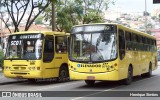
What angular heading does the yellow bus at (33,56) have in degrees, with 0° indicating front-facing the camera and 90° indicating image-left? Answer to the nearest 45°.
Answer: approximately 45°

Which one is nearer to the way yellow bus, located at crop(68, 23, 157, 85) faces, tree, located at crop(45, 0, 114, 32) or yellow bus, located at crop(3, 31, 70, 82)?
the yellow bus

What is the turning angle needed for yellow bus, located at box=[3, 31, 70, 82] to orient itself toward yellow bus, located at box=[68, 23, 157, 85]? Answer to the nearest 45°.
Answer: approximately 90° to its left

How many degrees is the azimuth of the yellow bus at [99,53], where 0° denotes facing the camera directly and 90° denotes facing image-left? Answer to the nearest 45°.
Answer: approximately 45°

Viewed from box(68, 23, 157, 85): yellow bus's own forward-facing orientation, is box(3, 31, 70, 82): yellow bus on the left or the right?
on its right

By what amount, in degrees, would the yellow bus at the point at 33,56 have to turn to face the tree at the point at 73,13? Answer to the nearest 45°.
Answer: approximately 135° to its right

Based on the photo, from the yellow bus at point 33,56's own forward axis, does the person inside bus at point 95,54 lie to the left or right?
on its left

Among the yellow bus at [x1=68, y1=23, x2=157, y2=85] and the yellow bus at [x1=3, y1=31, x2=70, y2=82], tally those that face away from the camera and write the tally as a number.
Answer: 0

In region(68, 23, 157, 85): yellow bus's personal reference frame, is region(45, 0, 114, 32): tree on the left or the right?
on its right
